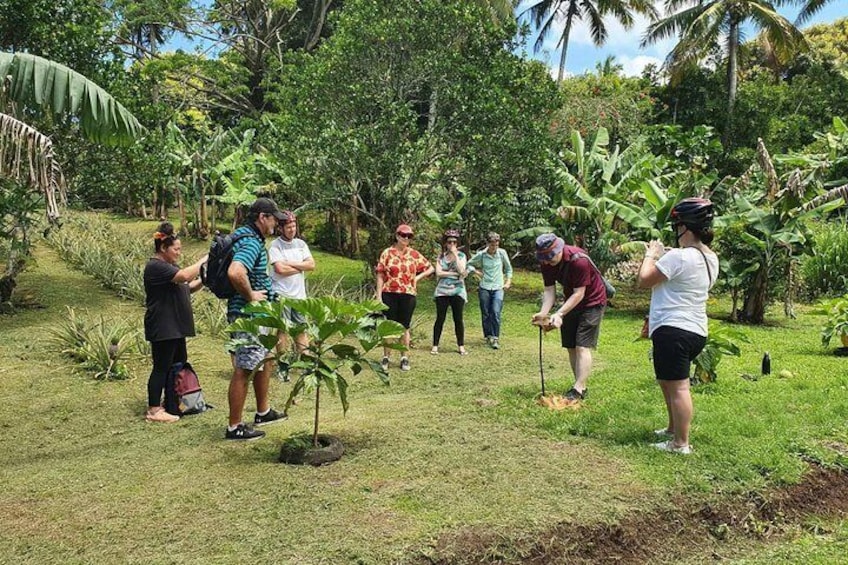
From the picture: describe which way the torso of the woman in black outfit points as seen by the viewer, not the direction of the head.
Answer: to the viewer's right

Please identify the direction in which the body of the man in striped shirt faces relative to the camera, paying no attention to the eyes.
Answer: to the viewer's right

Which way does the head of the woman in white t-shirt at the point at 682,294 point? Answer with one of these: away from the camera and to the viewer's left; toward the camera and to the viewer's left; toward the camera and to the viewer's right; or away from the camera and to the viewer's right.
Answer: away from the camera and to the viewer's left

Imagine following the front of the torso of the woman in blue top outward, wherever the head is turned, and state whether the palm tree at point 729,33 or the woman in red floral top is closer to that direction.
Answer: the woman in red floral top

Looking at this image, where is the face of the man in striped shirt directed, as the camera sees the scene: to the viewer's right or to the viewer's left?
to the viewer's right

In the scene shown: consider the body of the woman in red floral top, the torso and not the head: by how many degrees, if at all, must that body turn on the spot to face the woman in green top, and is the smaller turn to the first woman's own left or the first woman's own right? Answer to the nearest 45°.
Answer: approximately 135° to the first woman's own left
